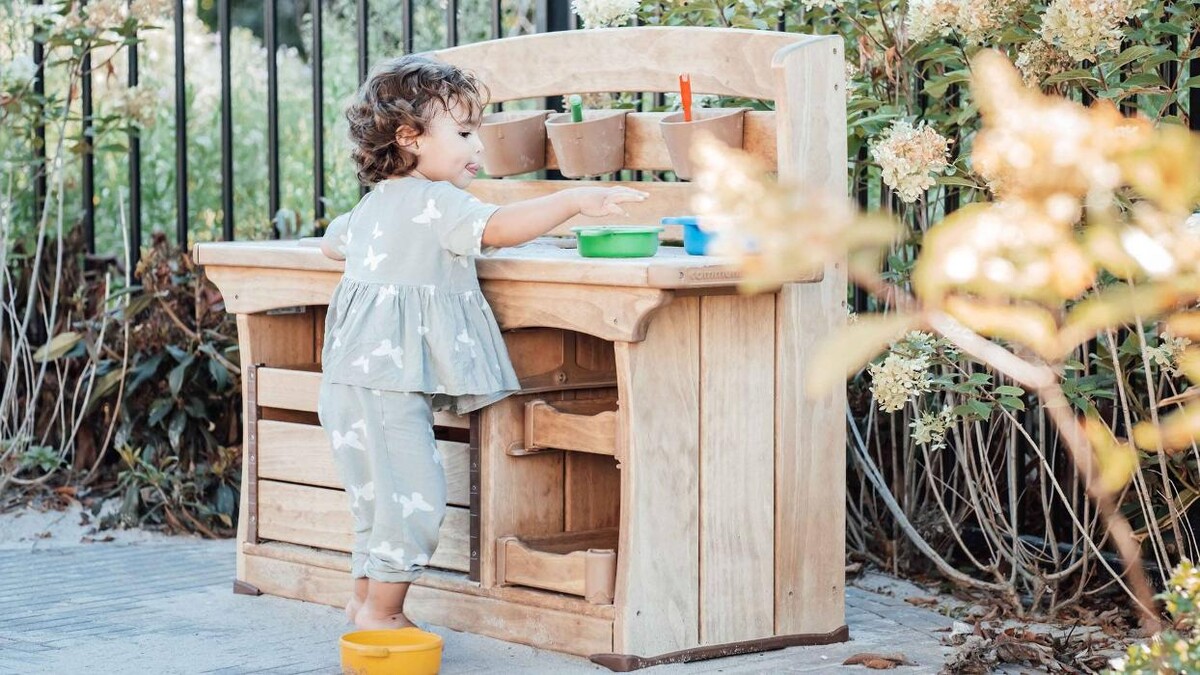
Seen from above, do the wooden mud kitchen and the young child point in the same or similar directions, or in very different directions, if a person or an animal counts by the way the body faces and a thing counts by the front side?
very different directions

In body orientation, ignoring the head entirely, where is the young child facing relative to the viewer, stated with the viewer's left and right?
facing away from the viewer and to the right of the viewer

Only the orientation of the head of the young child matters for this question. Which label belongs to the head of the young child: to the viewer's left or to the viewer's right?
to the viewer's right

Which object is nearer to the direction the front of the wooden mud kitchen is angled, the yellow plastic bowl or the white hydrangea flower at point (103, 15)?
the yellow plastic bowl

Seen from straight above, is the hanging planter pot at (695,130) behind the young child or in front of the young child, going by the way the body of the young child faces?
in front

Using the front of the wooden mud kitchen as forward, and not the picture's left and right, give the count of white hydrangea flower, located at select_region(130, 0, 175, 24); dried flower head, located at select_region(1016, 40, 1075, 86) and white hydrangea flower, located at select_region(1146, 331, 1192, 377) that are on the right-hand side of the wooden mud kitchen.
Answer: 1

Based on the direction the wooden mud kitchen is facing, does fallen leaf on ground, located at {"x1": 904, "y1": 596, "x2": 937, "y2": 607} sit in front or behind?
behind

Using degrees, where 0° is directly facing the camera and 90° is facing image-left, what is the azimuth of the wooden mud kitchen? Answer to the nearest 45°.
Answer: approximately 45°

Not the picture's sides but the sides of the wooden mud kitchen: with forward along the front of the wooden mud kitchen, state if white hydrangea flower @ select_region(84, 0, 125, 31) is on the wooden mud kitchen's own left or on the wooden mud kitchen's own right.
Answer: on the wooden mud kitchen's own right

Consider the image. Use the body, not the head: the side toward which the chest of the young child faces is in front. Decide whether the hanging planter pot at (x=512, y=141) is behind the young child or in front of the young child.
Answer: in front

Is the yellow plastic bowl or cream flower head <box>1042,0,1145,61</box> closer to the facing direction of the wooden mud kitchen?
the yellow plastic bowl

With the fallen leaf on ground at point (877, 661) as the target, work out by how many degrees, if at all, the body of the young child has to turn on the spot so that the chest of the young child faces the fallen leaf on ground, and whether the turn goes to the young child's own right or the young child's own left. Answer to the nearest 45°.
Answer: approximately 45° to the young child's own right

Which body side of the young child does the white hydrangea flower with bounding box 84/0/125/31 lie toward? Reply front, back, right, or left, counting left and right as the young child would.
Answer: left

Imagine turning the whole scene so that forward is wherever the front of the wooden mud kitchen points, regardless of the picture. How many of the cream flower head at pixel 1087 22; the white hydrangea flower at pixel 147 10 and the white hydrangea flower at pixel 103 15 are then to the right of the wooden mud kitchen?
2
